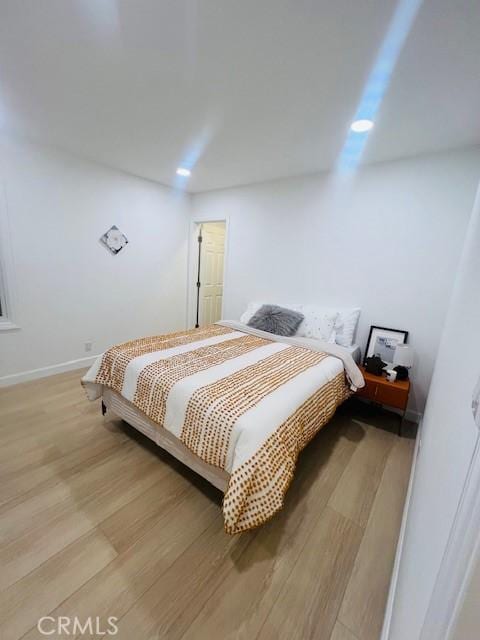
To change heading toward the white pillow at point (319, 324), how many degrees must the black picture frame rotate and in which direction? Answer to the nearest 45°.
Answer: approximately 90° to its right

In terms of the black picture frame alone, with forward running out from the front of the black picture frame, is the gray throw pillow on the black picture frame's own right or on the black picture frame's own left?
on the black picture frame's own right

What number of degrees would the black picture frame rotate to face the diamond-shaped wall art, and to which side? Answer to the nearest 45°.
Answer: approximately 90° to its right

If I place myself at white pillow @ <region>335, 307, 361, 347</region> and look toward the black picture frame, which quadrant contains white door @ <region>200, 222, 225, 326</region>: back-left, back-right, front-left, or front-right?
back-left

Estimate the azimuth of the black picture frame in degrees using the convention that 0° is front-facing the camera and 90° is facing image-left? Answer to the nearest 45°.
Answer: approximately 0°

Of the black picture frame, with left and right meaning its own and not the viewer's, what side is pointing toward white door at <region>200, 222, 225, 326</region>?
right
